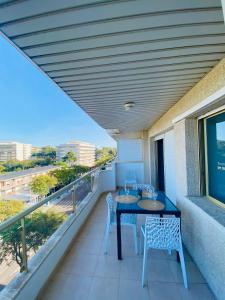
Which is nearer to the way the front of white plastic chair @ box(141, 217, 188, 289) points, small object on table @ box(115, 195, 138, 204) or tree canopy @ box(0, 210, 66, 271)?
the small object on table

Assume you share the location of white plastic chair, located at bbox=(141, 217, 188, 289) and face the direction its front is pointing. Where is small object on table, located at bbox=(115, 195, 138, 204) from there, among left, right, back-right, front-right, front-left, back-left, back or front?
front-left

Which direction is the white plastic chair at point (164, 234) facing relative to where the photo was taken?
away from the camera
